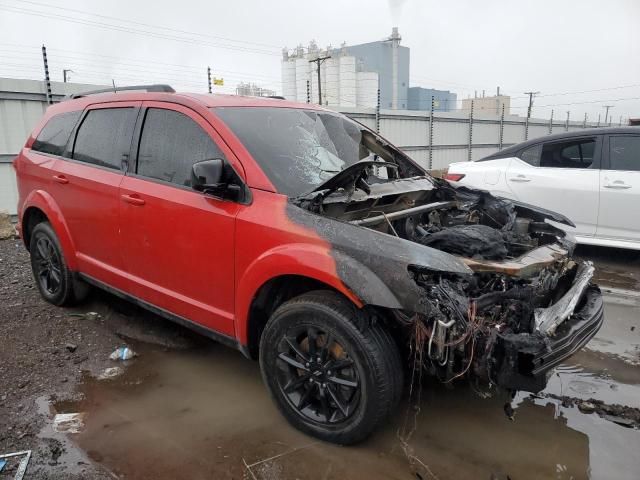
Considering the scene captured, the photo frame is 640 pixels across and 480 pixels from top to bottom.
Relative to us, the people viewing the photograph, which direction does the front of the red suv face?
facing the viewer and to the right of the viewer

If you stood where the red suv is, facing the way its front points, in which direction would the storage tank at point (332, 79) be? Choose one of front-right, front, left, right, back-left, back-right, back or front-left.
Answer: back-left

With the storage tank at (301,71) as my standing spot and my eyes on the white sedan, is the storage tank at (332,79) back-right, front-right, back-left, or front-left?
front-left

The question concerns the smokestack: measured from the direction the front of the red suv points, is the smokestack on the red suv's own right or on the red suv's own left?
on the red suv's own left

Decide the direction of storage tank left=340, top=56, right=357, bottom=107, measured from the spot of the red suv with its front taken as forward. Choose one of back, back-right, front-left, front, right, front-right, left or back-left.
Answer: back-left

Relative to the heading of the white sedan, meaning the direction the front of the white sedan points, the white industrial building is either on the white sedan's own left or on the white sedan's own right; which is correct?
on the white sedan's own left

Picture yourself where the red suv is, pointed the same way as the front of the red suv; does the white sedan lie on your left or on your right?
on your left

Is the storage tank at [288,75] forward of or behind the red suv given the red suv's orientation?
behind

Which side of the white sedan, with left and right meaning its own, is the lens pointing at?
right

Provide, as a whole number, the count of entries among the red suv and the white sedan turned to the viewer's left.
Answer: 0

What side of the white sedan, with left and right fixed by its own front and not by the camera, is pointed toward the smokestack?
left

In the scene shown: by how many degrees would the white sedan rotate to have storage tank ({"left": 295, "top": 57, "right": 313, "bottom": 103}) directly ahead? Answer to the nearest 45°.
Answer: approximately 135° to its left

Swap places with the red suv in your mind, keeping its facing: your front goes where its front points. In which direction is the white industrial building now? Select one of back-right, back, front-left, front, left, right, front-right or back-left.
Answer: back-left

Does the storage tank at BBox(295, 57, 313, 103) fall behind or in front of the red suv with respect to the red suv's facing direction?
behind
